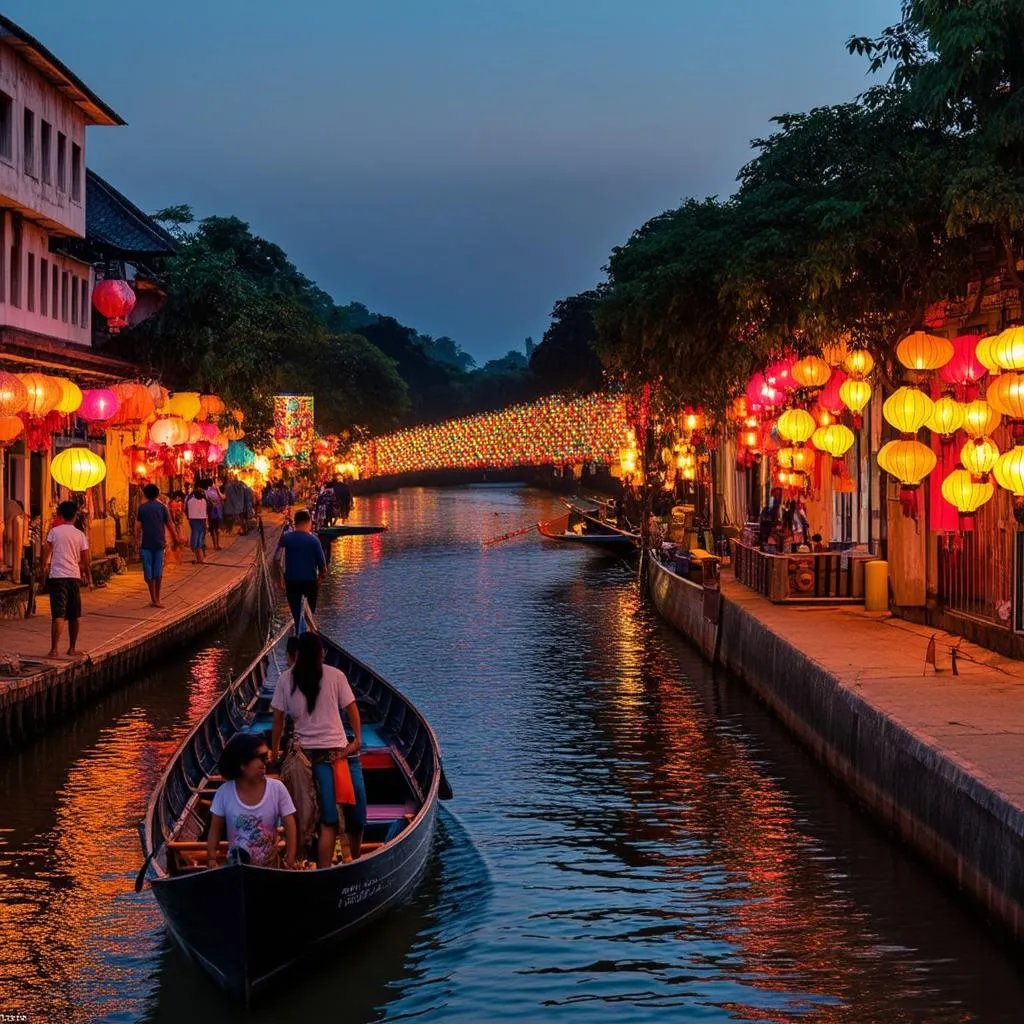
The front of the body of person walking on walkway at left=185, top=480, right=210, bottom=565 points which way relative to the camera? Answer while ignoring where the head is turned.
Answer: away from the camera

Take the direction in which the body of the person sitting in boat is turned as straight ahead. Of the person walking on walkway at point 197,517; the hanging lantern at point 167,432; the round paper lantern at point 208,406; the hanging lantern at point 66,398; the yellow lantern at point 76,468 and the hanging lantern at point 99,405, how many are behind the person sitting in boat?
6

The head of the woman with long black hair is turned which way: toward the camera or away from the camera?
away from the camera

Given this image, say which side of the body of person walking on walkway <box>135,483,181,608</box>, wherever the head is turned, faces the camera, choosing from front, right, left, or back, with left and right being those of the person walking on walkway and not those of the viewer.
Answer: back

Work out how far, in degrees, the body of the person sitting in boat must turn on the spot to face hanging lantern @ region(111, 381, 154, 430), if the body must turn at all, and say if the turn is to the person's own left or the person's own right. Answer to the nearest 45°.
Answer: approximately 180°

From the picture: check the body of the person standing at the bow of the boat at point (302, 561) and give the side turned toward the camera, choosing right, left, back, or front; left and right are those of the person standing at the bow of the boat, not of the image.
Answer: back

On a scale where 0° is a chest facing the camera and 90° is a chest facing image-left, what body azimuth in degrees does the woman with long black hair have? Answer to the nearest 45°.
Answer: approximately 180°

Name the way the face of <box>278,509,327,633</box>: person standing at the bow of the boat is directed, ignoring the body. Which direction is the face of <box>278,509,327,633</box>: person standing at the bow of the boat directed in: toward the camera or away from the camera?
away from the camera

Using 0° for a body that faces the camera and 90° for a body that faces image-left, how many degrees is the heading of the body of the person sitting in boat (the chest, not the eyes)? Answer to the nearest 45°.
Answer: approximately 0°

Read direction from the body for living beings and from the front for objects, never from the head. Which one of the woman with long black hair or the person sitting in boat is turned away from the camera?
the woman with long black hair
